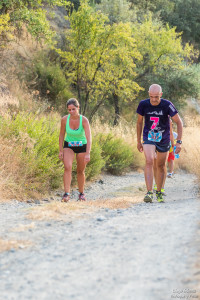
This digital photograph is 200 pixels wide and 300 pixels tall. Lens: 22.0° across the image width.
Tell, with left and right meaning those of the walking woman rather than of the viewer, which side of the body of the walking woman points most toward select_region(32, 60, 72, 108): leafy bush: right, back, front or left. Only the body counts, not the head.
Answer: back

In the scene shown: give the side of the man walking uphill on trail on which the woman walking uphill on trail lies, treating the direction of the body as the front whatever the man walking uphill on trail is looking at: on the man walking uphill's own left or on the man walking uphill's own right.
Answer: on the man walking uphill's own right

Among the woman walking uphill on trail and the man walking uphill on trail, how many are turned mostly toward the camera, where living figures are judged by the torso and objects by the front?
2

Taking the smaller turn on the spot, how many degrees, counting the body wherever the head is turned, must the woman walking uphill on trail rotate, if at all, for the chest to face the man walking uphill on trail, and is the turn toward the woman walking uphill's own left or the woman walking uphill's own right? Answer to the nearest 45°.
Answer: approximately 90° to the woman walking uphill's own left

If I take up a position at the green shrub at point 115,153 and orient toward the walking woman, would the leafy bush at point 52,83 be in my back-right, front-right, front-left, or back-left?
back-right

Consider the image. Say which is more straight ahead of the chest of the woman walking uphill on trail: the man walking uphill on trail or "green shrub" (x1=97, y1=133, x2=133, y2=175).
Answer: the man walking uphill on trail

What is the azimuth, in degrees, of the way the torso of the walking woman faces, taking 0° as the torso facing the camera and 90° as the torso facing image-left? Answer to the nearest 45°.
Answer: approximately 0°

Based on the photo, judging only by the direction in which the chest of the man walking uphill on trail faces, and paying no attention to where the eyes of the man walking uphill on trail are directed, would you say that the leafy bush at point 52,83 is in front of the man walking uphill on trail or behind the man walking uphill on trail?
behind

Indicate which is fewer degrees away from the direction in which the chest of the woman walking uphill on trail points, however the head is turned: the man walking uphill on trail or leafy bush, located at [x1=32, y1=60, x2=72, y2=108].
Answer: the man walking uphill on trail

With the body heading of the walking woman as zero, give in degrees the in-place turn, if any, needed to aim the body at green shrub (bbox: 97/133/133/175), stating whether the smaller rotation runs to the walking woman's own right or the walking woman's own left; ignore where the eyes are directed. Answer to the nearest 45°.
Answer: approximately 180°
